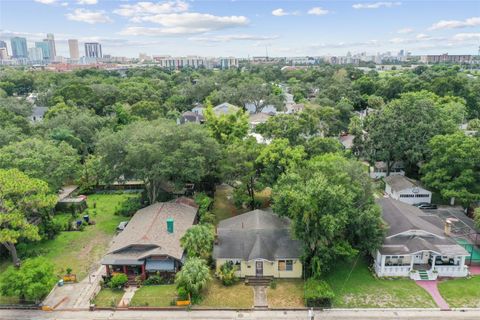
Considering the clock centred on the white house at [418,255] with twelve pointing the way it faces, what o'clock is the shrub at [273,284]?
The shrub is roughly at 2 o'clock from the white house.

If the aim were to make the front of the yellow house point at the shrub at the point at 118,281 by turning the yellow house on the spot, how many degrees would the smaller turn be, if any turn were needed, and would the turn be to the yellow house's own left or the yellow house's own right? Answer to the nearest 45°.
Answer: approximately 90° to the yellow house's own right

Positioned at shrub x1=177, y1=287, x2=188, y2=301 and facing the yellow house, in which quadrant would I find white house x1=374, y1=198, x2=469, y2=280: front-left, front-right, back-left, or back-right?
front-right

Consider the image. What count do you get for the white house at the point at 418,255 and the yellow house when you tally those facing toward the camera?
2

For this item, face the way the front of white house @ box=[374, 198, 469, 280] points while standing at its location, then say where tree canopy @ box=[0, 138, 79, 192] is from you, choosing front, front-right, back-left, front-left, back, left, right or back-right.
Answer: right

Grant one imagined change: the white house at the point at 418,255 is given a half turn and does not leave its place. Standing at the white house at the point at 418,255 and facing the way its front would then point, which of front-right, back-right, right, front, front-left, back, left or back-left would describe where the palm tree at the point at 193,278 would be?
back-left

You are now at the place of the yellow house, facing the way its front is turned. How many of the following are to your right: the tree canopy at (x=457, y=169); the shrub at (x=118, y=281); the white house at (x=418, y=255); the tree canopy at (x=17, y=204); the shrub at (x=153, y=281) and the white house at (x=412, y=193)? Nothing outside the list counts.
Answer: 3

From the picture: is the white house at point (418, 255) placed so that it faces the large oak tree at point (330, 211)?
no

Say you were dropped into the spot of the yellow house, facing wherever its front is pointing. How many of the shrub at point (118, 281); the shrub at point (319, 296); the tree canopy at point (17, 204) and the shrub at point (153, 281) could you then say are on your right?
3

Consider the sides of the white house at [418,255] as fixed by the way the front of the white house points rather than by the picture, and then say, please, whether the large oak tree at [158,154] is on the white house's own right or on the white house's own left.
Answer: on the white house's own right

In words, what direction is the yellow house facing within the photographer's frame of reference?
facing the viewer

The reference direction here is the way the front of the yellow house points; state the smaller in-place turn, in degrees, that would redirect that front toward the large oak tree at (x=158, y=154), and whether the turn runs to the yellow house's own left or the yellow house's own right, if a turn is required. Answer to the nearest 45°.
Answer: approximately 135° to the yellow house's own right

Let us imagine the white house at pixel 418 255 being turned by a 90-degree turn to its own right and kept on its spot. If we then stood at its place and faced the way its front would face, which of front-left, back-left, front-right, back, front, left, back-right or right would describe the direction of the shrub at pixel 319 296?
front-left

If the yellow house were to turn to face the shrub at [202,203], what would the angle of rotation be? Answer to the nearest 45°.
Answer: approximately 135° to its right

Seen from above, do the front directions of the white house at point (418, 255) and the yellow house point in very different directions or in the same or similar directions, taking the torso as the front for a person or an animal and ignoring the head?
same or similar directions

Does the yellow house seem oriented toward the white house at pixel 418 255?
no

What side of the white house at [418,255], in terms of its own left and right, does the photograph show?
front

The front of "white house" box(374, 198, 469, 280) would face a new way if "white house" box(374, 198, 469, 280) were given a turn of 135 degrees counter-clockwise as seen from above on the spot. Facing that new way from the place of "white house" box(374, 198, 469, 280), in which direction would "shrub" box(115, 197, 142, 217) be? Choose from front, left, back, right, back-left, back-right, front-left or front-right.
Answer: back-left

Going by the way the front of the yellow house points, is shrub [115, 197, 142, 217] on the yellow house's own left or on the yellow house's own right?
on the yellow house's own right

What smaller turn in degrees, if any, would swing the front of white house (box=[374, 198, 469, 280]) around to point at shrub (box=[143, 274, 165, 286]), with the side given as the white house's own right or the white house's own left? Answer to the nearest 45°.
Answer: approximately 45° to the white house's own right
